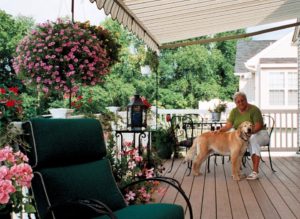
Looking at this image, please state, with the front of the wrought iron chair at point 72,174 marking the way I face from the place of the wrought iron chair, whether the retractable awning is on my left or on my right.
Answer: on my left

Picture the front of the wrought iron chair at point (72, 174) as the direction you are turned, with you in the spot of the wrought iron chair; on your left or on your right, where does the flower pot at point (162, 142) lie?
on your left

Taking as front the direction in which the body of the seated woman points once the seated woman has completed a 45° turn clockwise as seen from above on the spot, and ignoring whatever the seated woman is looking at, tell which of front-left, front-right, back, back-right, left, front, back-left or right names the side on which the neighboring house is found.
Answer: right

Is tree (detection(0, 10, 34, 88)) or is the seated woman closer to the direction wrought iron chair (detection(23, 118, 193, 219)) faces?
the seated woman

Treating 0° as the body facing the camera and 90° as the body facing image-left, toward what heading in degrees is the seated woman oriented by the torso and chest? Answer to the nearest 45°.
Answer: approximately 45°
